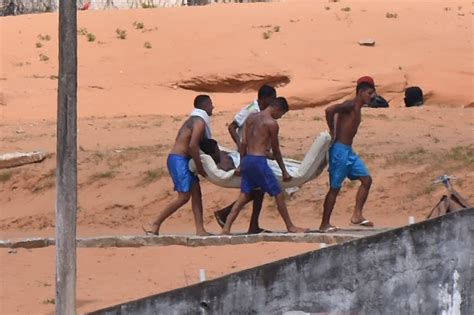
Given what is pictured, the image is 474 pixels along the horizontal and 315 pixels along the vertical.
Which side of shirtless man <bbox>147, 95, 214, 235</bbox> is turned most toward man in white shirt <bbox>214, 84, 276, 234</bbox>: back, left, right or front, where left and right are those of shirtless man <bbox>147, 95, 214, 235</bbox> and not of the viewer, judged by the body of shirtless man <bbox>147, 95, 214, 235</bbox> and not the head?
front

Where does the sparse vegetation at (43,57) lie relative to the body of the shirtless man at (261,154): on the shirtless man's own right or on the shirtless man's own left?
on the shirtless man's own left

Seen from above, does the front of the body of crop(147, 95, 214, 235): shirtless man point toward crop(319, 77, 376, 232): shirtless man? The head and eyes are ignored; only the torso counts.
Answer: yes

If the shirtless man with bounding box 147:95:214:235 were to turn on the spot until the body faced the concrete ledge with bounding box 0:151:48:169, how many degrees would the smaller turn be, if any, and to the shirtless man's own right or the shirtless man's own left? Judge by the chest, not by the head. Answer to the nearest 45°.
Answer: approximately 135° to the shirtless man's own left

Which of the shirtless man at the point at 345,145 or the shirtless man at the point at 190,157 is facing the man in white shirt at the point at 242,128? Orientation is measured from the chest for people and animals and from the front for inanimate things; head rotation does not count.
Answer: the shirtless man at the point at 190,157

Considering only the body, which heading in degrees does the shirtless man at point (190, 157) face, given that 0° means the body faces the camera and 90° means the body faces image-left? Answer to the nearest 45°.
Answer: approximately 270°

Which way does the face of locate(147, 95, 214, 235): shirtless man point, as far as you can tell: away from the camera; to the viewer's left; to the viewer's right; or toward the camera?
to the viewer's right

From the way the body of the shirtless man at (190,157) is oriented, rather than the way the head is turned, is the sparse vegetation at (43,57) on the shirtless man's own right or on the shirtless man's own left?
on the shirtless man's own left

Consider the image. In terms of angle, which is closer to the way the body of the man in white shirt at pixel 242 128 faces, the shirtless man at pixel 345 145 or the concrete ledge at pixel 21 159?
the shirtless man

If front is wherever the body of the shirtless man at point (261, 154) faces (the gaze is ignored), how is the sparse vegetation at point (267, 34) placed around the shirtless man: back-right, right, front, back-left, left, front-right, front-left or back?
front-left
